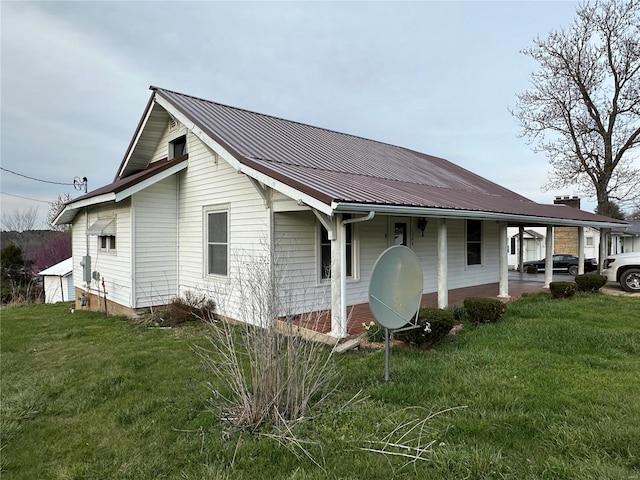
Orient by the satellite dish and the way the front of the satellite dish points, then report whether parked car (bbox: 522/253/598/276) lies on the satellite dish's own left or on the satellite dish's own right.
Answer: on the satellite dish's own left
